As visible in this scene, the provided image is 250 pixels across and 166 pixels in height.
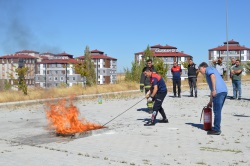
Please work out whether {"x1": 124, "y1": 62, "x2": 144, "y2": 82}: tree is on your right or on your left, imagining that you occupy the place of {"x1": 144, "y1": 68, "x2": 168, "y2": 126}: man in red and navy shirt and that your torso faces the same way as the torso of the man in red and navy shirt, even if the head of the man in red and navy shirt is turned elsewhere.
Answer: on your right

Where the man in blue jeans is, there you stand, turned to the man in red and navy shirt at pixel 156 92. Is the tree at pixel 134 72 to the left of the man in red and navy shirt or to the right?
right

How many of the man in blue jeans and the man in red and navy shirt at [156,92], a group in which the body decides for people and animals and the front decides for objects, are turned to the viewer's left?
2

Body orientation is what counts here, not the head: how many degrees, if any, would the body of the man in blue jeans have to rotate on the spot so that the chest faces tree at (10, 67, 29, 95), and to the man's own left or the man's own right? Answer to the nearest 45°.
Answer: approximately 45° to the man's own right

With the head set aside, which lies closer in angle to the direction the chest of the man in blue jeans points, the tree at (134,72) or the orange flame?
the orange flame

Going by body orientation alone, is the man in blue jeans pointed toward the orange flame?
yes

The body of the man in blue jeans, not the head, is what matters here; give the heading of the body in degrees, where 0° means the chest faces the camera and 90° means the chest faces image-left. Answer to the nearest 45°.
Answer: approximately 90°

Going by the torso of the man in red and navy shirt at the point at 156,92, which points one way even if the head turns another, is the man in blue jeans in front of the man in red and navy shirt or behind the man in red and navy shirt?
behind

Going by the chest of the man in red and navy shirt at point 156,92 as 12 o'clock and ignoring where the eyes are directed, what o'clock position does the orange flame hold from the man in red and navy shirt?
The orange flame is roughly at 11 o'clock from the man in red and navy shirt.

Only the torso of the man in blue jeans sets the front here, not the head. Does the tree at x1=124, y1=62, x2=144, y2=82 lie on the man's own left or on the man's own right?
on the man's own right

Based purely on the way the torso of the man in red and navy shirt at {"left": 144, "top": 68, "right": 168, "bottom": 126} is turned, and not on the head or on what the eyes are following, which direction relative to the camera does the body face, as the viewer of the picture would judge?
to the viewer's left
